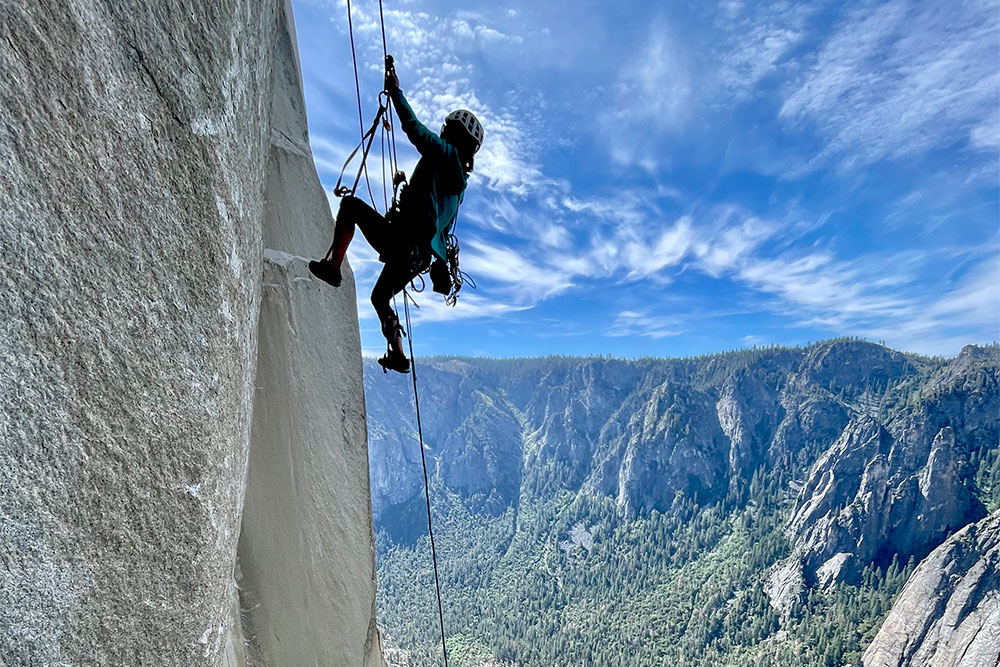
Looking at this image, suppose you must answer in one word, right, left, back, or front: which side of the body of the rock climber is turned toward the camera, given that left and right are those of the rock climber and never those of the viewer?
left
